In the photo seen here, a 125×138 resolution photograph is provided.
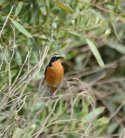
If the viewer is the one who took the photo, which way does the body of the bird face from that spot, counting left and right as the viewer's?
facing the viewer and to the right of the viewer

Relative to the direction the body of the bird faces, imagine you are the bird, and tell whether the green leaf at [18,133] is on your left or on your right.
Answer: on your right
